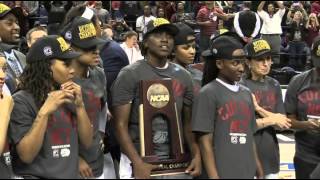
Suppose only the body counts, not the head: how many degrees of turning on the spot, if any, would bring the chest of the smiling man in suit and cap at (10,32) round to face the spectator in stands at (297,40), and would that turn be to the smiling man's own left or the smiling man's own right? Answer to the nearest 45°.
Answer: approximately 90° to the smiling man's own left

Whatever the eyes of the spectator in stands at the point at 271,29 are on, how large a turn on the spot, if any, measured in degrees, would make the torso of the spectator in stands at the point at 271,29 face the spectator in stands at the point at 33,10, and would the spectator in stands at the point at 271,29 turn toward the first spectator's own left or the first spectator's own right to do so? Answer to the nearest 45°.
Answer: approximately 90° to the first spectator's own right

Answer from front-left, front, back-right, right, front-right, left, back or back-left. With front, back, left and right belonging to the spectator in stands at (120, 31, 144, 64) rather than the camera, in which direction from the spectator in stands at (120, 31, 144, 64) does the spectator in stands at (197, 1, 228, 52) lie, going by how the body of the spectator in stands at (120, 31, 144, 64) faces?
left

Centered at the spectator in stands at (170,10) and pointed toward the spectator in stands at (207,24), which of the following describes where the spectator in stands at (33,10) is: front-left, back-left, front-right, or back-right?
back-right

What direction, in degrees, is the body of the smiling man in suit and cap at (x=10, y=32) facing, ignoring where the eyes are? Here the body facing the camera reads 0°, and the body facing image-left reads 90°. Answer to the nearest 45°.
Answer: approximately 315°

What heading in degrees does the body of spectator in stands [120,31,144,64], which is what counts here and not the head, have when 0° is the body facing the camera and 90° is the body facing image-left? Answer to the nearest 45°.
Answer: approximately 315°
